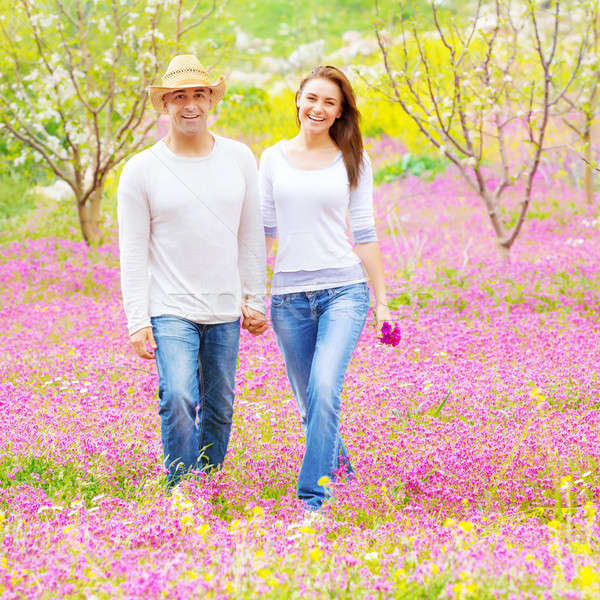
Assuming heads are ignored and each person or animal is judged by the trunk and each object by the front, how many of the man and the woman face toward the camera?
2

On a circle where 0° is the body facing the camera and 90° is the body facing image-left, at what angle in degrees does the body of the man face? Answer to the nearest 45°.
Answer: approximately 0°

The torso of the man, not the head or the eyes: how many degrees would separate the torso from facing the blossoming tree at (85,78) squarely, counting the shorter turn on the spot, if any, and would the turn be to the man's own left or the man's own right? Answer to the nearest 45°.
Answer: approximately 180°

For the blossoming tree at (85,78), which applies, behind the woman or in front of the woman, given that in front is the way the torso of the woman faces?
behind

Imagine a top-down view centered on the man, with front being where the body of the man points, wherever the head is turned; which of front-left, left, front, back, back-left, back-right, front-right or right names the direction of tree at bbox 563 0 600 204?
back-left

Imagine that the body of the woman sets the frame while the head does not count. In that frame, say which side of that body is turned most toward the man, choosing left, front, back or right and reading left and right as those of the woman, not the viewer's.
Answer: right

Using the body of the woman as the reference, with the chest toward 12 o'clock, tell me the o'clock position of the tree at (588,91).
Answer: The tree is roughly at 7 o'clock from the woman.

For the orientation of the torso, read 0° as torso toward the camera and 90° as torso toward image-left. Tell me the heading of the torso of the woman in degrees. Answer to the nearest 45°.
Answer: approximately 0°
